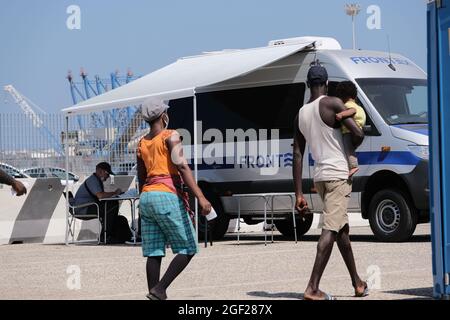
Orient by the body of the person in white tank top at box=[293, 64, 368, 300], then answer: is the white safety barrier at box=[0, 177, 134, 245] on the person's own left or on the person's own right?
on the person's own left

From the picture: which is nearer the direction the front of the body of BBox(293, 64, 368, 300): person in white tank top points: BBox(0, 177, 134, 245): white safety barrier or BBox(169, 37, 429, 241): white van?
the white van

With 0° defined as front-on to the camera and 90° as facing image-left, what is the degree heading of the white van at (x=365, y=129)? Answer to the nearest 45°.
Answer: approximately 315°

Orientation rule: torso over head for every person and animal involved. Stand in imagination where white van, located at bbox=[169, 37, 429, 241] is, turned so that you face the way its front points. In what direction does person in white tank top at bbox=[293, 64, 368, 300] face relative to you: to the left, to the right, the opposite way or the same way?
to the left

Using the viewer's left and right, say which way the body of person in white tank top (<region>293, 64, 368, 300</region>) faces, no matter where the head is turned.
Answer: facing away from the viewer and to the right of the viewer

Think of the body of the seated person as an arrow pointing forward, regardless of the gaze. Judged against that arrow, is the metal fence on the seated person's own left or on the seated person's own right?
on the seated person's own left

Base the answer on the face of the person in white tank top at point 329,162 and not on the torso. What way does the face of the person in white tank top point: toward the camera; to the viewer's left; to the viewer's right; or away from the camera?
away from the camera

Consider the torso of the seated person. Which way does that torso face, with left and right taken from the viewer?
facing to the right of the viewer
